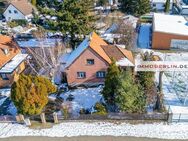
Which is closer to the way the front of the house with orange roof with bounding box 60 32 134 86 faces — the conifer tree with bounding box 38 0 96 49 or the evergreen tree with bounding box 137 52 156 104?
the evergreen tree

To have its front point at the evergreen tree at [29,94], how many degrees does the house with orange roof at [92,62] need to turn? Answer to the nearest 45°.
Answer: approximately 45° to its right

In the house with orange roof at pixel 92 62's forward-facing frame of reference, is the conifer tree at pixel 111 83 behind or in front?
in front

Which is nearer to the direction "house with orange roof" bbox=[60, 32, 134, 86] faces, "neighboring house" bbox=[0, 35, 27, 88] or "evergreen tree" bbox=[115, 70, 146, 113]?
the evergreen tree

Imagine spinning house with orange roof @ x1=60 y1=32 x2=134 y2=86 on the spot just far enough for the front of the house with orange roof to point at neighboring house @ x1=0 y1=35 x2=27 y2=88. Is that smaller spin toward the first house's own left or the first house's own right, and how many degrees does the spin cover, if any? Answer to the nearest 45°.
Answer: approximately 90° to the first house's own right

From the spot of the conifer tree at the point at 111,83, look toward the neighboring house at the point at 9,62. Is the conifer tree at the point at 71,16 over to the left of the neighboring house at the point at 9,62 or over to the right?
right

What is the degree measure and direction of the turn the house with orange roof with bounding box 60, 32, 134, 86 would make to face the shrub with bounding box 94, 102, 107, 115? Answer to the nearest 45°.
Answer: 0° — it already faces it

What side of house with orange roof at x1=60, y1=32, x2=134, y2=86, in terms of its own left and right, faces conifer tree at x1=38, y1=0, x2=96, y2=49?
back

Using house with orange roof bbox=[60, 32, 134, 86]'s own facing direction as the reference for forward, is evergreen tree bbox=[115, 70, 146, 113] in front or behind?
in front

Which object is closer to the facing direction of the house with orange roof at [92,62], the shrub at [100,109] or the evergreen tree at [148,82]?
the shrub

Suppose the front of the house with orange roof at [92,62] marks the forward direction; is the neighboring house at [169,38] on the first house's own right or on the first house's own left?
on the first house's own left

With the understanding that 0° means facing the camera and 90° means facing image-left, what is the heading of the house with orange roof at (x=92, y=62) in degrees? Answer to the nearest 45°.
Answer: approximately 0°

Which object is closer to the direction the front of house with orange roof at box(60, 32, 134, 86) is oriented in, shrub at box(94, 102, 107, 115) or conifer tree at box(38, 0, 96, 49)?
the shrub
